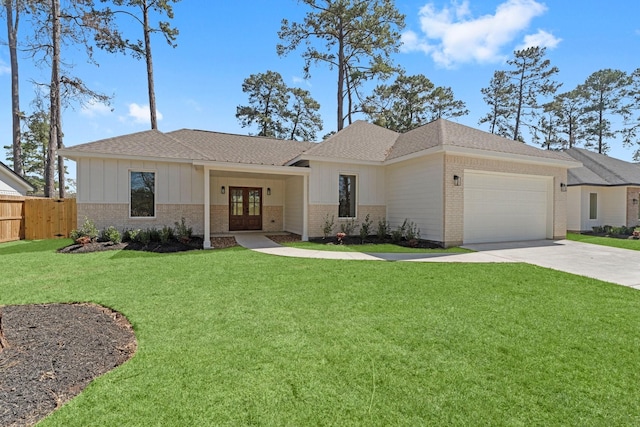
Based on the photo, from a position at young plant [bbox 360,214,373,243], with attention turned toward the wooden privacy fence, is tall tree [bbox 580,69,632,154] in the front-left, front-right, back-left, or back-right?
back-right

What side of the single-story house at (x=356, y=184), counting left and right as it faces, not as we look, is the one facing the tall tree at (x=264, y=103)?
back

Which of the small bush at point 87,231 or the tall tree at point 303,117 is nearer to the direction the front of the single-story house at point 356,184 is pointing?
the small bush

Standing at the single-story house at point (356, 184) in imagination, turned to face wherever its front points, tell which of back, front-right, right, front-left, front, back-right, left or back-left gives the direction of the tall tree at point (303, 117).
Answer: back

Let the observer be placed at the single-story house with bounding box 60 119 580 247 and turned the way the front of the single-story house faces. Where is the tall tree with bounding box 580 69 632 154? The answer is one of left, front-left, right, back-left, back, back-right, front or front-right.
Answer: back-left

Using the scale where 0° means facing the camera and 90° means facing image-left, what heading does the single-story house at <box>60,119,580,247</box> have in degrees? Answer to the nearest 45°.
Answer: approximately 0°

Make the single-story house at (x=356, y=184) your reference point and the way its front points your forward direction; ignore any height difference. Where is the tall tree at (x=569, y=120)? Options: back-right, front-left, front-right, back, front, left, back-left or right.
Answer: back-left

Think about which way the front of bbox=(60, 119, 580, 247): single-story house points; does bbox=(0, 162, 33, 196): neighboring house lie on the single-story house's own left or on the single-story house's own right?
on the single-story house's own right

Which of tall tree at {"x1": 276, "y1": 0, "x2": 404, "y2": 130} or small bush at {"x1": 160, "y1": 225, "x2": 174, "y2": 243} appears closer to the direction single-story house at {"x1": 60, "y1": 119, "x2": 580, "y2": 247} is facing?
the small bush

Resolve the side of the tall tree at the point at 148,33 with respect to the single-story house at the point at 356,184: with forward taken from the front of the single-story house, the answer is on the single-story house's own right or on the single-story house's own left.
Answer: on the single-story house's own right

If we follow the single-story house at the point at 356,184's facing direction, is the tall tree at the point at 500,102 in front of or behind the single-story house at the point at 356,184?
behind
